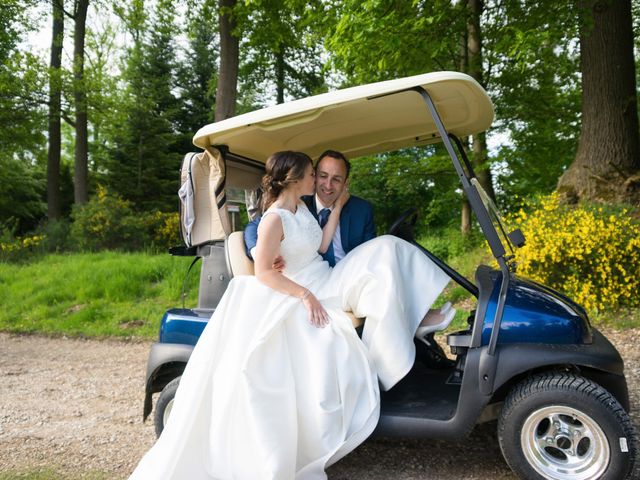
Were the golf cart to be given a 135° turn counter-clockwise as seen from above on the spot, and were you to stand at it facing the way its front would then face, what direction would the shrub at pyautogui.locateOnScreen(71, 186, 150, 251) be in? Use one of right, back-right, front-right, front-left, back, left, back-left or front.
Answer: front-left

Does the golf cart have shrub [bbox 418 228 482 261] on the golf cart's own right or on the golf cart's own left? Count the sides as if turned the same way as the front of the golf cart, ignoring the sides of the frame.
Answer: on the golf cart's own left

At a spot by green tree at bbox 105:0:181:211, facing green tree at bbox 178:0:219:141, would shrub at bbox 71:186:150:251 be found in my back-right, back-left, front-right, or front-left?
back-right

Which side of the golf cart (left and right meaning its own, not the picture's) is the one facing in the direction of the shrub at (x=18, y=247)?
back

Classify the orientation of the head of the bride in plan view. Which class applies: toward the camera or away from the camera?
away from the camera

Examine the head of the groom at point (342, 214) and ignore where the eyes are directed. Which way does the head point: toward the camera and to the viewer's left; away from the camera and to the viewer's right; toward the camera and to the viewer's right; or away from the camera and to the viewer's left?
toward the camera and to the viewer's left
